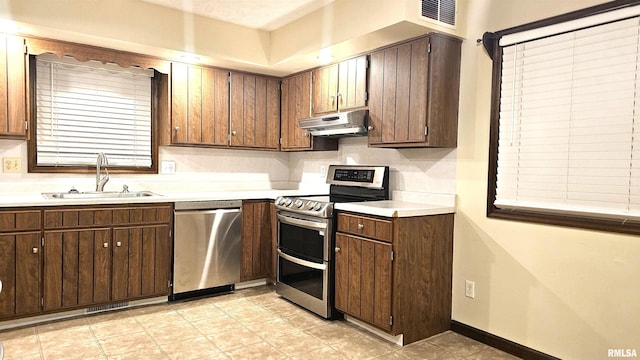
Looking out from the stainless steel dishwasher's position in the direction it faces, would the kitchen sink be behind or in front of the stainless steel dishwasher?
behind

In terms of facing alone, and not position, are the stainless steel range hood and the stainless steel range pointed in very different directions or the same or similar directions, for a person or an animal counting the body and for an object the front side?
same or similar directions

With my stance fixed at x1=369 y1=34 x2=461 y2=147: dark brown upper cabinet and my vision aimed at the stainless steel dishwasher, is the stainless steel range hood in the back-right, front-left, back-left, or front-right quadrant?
front-right

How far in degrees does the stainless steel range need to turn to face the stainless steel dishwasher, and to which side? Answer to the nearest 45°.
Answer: approximately 45° to its right

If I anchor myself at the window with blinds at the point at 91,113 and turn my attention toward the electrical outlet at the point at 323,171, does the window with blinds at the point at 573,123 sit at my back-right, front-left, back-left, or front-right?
front-right

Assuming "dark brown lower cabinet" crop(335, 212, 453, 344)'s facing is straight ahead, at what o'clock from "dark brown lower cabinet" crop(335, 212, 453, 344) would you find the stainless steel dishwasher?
The stainless steel dishwasher is roughly at 2 o'clock from the dark brown lower cabinet.

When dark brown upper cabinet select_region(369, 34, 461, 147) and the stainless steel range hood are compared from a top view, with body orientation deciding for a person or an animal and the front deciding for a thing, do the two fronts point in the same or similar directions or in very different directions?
same or similar directions

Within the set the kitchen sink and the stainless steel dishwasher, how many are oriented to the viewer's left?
0

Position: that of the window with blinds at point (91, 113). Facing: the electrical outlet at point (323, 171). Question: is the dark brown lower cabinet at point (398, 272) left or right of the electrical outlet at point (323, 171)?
right

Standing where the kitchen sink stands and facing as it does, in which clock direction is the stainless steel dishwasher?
The stainless steel dishwasher is roughly at 10 o'clock from the kitchen sink.

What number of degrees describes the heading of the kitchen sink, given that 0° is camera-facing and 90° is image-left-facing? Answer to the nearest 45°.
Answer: approximately 0°

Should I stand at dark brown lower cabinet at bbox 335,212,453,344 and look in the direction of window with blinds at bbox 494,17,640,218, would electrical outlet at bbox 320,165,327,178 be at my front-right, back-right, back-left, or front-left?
back-left

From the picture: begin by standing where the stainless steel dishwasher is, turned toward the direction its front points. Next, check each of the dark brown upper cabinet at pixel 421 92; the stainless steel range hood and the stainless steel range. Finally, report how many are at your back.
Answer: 0
